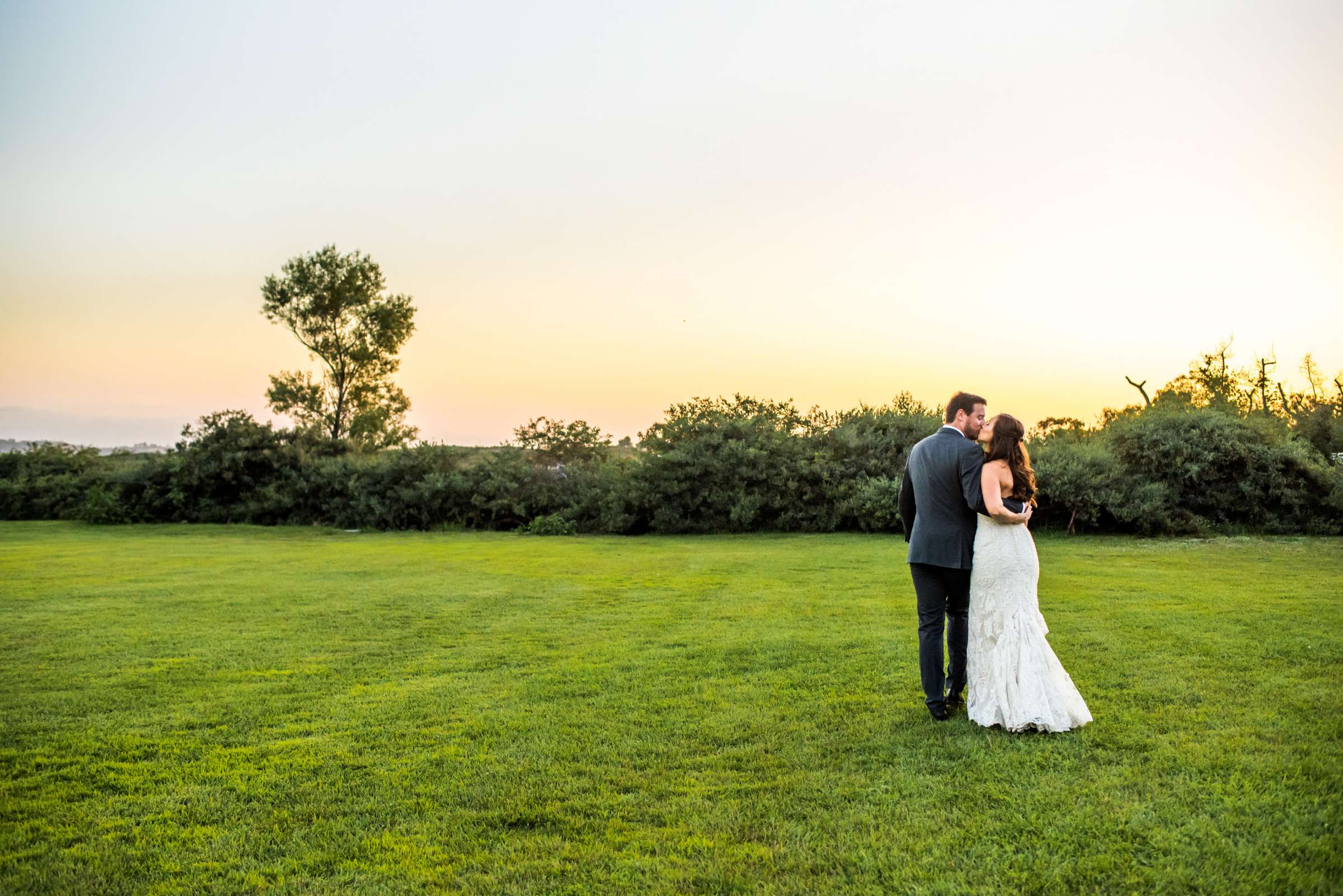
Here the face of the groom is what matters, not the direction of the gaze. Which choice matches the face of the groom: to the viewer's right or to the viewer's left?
to the viewer's right

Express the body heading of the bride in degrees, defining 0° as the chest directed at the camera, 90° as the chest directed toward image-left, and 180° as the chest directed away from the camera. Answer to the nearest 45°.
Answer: approximately 135°

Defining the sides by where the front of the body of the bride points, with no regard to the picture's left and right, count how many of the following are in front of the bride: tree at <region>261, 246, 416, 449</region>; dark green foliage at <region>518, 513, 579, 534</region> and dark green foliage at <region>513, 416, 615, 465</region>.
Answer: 3

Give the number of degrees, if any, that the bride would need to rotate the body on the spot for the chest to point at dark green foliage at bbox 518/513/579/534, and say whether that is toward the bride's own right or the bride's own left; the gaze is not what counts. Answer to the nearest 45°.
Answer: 0° — they already face it

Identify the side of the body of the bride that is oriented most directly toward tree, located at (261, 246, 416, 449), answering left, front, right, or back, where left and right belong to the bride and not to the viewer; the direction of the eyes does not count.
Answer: front

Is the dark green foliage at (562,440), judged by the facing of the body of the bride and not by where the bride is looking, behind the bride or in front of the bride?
in front
